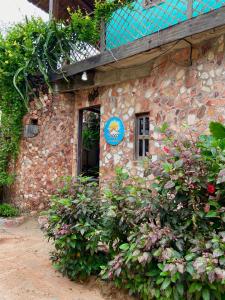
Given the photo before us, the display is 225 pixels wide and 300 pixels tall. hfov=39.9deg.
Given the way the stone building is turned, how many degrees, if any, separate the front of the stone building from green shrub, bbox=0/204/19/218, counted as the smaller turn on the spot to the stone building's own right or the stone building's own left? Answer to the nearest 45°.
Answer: approximately 45° to the stone building's own right

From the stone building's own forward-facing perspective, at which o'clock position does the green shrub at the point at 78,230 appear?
The green shrub is roughly at 11 o'clock from the stone building.

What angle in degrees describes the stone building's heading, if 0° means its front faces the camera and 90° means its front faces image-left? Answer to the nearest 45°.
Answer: approximately 45°
